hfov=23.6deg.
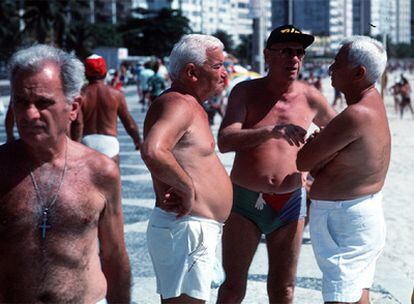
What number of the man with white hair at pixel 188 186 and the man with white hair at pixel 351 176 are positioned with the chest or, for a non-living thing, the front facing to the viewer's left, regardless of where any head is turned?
1

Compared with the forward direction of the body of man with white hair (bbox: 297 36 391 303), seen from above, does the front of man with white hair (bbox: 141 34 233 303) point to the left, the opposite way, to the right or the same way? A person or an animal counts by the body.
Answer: the opposite way

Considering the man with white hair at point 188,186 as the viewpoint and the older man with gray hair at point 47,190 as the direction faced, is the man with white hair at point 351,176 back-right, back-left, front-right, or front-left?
back-left

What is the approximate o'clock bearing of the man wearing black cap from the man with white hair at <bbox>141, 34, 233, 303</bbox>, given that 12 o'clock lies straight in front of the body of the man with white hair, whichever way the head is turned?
The man wearing black cap is roughly at 10 o'clock from the man with white hair.

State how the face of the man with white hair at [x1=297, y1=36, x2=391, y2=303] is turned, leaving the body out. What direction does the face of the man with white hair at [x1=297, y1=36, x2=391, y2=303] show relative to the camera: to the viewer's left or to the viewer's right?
to the viewer's left

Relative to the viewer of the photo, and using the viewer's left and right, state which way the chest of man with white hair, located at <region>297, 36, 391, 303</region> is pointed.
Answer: facing to the left of the viewer

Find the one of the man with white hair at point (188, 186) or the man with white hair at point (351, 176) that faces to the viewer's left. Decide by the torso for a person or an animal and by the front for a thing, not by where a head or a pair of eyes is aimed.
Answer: the man with white hair at point (351, 176)

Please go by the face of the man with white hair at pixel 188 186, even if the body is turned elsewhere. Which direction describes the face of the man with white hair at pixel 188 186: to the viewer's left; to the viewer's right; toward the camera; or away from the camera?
to the viewer's right

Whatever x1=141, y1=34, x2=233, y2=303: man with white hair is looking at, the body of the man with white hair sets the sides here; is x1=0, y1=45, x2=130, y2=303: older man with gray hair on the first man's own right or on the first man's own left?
on the first man's own right

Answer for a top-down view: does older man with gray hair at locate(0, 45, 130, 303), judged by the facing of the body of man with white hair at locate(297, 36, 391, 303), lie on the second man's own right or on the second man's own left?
on the second man's own left

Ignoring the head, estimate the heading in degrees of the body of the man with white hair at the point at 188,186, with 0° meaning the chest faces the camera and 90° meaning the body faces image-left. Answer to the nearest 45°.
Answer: approximately 270°

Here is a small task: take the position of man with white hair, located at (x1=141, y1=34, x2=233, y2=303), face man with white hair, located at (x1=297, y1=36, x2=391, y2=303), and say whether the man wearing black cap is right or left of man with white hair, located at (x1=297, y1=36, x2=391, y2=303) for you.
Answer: left

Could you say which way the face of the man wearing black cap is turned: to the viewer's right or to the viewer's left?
to the viewer's right
